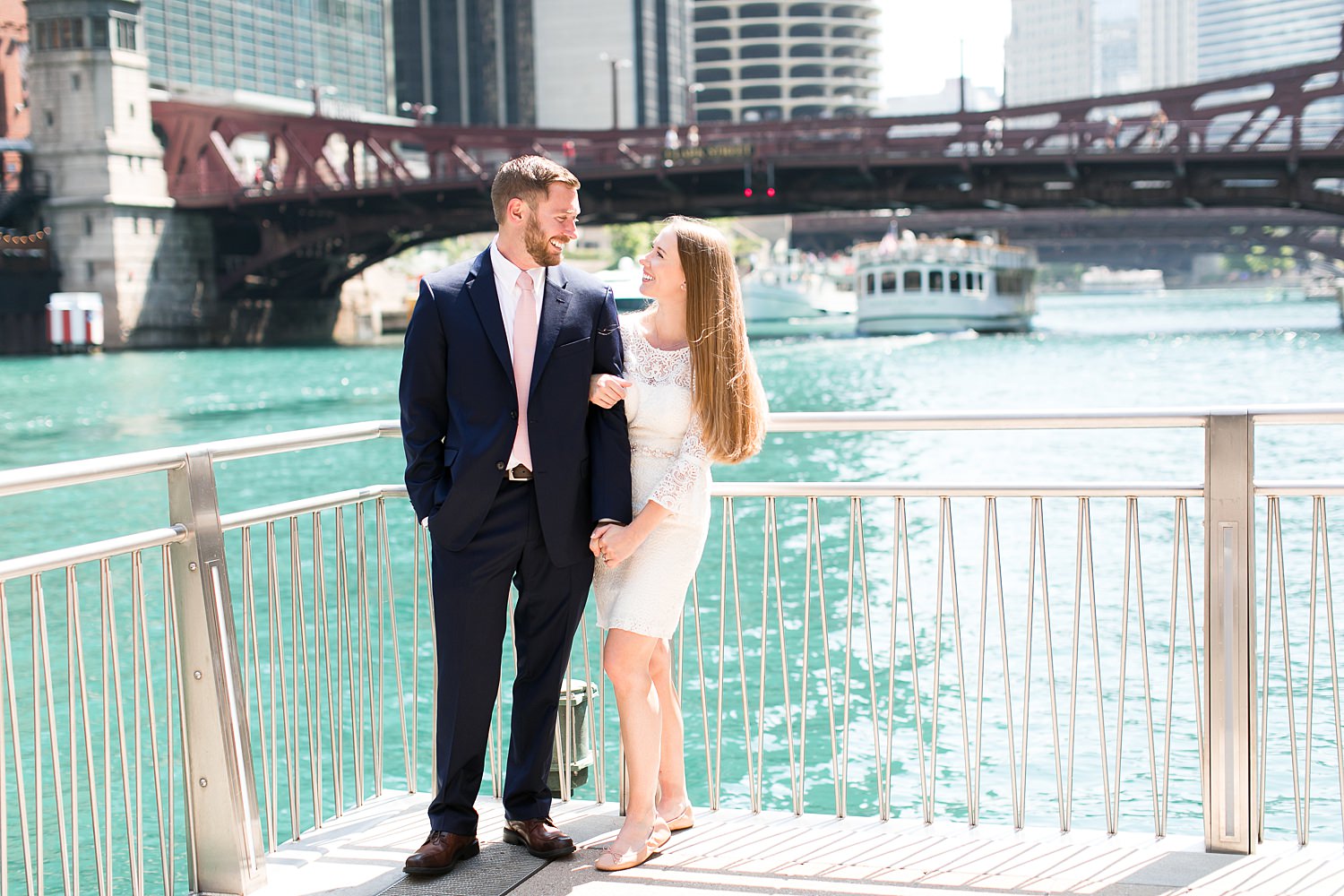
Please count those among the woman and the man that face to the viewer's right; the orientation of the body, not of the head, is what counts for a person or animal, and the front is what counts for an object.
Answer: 0

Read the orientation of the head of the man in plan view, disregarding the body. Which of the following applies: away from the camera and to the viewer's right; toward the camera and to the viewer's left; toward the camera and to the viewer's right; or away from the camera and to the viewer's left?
toward the camera and to the viewer's right

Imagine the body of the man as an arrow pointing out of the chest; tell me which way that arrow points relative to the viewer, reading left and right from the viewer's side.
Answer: facing the viewer

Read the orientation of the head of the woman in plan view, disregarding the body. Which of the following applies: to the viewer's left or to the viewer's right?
to the viewer's left

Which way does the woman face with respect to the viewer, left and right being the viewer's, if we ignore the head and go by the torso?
facing the viewer and to the left of the viewer
